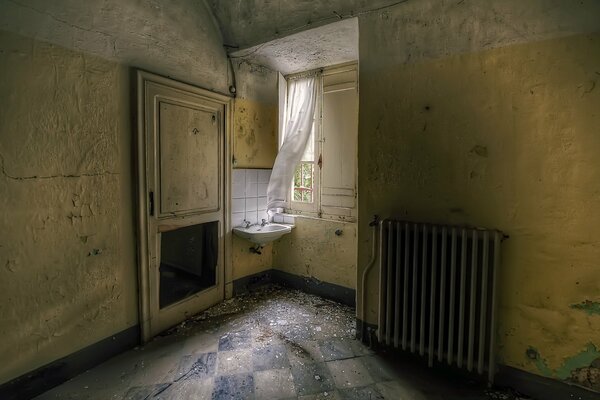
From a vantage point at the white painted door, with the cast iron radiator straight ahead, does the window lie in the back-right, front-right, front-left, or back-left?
front-left

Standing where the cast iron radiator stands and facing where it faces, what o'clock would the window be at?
The window is roughly at 3 o'clock from the cast iron radiator.

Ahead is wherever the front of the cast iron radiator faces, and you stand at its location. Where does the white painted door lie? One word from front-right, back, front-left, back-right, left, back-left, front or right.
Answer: front-right

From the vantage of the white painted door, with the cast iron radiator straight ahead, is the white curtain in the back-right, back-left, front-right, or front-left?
front-left

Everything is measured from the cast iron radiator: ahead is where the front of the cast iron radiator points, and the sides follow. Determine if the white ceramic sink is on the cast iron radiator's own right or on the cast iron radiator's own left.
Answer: on the cast iron radiator's own right

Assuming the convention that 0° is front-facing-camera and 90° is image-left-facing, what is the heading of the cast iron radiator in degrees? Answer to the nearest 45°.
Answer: approximately 45°

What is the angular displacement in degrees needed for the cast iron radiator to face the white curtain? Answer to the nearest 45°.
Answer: approximately 90° to its right
